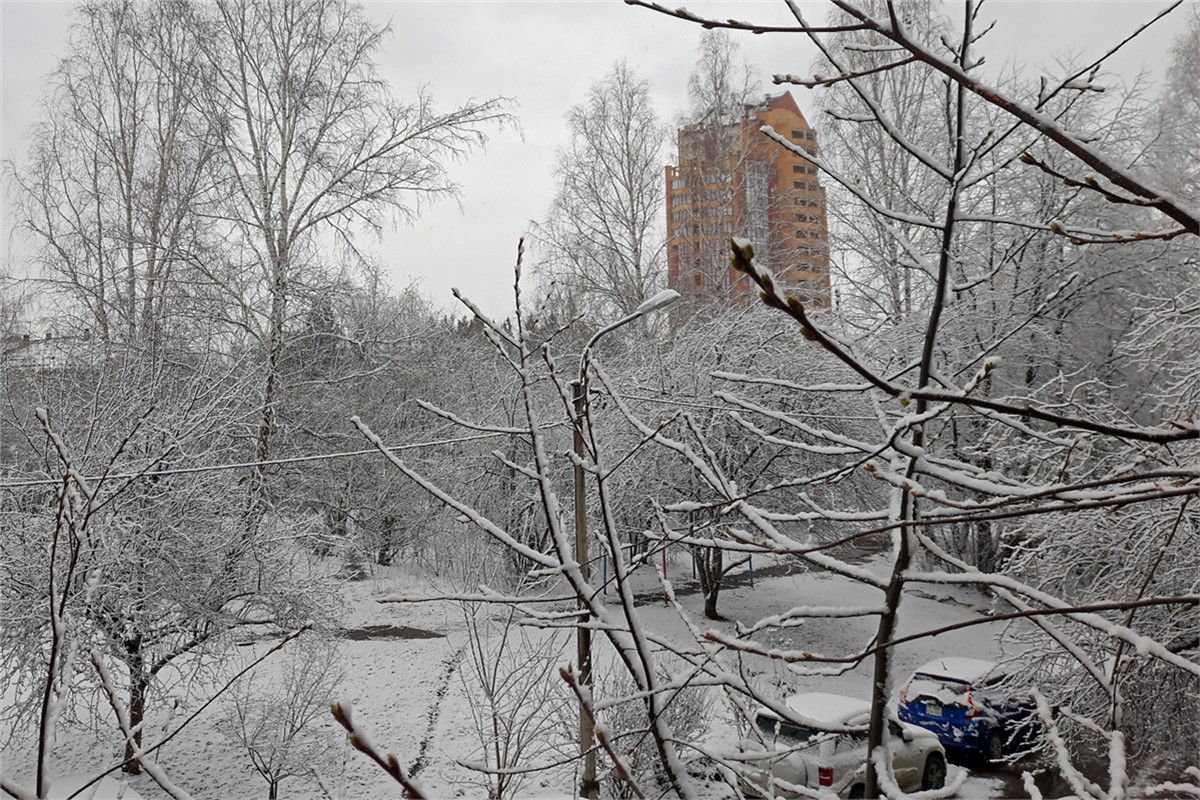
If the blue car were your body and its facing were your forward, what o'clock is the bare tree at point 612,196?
The bare tree is roughly at 9 o'clock from the blue car.

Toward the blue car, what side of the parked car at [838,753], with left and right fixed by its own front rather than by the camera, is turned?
front

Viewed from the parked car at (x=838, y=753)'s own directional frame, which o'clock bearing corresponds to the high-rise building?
The high-rise building is roughly at 10 o'clock from the parked car.

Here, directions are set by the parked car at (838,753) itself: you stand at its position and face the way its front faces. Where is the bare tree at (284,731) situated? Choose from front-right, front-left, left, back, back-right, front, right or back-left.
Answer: back-left

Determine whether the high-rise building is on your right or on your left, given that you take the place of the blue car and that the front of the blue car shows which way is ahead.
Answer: on your left

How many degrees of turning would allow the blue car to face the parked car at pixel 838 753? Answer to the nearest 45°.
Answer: approximately 180°

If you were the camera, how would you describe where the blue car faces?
facing away from the viewer and to the right of the viewer

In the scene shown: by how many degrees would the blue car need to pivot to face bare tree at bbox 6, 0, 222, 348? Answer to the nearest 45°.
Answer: approximately 135° to its left

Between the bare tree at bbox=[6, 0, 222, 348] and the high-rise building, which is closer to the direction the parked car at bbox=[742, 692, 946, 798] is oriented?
the high-rise building

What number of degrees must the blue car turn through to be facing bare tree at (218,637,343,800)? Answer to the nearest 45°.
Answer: approximately 180°

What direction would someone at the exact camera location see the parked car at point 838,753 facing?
facing away from the viewer and to the right of the viewer
